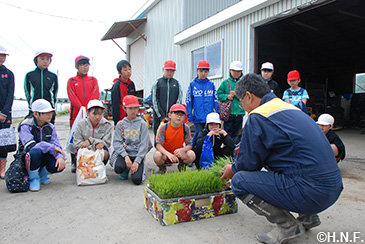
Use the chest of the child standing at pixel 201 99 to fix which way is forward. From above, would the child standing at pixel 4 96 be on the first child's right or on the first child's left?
on the first child's right

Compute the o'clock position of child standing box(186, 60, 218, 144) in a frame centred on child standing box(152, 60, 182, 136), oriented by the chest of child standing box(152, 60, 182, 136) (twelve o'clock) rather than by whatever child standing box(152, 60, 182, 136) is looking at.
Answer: child standing box(186, 60, 218, 144) is roughly at 9 o'clock from child standing box(152, 60, 182, 136).

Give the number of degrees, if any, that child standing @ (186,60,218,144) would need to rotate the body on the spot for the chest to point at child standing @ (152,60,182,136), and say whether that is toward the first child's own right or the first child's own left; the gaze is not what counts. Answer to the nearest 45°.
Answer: approximately 90° to the first child's own right

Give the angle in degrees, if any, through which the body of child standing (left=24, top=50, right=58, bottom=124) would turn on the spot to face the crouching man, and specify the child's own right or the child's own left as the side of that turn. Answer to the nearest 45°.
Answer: approximately 45° to the child's own left

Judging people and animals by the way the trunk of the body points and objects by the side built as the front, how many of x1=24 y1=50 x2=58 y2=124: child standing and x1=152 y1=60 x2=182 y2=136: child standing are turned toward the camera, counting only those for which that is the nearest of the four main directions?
2

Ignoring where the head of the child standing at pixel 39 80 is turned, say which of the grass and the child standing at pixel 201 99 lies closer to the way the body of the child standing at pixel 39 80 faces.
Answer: the grass

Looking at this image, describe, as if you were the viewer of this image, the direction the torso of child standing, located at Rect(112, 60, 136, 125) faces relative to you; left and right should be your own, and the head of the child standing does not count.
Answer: facing the viewer and to the right of the viewer

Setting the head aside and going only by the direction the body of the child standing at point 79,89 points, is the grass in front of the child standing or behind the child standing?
in front

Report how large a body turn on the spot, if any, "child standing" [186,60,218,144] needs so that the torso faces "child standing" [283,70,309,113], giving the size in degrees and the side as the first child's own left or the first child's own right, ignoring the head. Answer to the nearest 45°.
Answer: approximately 90° to the first child's own left

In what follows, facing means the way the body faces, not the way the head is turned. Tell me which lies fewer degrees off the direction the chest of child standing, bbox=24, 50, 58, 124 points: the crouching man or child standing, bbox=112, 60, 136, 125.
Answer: the crouching man

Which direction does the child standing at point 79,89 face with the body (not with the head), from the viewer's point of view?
toward the camera

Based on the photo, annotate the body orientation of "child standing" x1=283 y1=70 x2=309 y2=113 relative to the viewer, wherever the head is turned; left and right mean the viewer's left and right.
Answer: facing the viewer

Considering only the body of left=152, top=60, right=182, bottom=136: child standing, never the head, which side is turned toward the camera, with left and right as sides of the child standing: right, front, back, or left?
front
